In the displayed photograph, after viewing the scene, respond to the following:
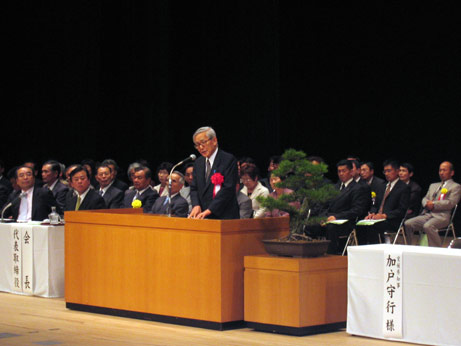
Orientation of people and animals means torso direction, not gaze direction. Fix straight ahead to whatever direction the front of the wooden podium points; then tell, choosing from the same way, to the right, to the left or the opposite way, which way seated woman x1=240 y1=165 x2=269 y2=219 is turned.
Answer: the same way

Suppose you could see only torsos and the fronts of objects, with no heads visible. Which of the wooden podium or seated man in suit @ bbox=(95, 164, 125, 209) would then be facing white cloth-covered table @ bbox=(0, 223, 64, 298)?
the seated man in suit

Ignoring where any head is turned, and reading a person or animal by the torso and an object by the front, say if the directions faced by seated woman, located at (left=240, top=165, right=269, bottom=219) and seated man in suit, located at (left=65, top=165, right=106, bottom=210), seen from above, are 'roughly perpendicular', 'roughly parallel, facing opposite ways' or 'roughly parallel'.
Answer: roughly parallel

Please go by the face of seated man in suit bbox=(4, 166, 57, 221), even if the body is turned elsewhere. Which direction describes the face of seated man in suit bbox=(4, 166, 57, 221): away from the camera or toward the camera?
toward the camera

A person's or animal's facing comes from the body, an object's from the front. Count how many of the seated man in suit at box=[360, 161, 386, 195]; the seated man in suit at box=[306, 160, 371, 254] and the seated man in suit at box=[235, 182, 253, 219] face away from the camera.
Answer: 0

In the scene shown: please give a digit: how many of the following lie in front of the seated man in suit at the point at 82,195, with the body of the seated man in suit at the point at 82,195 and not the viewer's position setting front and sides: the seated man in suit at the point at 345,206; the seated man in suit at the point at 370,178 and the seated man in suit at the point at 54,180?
0

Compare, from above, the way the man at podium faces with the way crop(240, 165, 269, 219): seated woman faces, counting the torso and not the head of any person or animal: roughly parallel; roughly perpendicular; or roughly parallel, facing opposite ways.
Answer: roughly parallel

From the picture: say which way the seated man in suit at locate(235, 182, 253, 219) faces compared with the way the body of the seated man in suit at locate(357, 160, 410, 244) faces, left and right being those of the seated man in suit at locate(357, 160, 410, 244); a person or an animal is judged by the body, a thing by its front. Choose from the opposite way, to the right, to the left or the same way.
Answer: the same way

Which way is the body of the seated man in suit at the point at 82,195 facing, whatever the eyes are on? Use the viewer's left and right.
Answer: facing the viewer and to the left of the viewer

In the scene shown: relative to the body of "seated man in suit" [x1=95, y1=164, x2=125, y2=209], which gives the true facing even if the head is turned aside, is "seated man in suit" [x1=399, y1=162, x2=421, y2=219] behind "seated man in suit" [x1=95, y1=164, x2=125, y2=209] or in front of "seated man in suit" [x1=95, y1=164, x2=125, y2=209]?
behind

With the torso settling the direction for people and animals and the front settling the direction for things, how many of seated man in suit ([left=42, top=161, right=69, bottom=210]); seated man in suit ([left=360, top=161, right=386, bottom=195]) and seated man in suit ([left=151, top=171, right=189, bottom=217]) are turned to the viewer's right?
0

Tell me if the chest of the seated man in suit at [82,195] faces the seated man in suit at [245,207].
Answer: no

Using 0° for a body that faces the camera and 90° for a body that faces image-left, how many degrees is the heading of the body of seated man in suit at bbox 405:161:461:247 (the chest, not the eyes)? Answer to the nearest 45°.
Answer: approximately 45°

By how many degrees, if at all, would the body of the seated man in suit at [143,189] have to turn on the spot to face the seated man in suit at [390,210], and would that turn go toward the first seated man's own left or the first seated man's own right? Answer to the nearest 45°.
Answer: approximately 135° to the first seated man's own left

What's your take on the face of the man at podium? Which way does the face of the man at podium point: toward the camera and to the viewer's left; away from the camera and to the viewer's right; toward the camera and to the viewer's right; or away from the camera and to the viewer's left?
toward the camera and to the viewer's left

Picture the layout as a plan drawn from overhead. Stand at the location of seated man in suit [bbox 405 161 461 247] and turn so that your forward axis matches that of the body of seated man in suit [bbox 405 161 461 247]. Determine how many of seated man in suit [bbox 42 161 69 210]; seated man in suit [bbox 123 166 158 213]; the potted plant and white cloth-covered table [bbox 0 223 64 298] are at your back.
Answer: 0

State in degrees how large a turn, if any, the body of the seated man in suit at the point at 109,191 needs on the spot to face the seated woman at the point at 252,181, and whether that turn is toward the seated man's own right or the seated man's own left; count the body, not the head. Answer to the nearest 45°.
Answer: approximately 135° to the seated man's own left

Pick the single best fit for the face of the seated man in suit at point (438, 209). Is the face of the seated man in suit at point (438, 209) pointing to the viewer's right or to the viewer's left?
to the viewer's left
